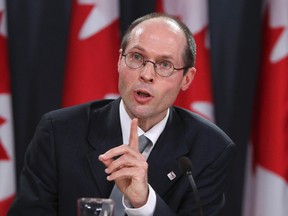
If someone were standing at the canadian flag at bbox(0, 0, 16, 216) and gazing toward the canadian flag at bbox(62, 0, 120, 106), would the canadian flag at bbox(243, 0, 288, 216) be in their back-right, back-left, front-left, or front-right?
front-right

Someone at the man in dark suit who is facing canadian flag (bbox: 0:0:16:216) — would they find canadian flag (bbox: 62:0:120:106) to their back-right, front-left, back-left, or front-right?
front-right

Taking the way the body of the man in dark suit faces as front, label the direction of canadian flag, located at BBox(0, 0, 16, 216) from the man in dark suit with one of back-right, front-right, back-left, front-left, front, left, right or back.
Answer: back-right

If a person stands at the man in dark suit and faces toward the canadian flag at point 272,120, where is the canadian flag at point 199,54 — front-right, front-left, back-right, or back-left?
front-left

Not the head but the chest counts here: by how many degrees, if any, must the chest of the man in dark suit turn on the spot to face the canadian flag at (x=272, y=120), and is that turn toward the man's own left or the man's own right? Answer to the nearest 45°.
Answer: approximately 135° to the man's own left

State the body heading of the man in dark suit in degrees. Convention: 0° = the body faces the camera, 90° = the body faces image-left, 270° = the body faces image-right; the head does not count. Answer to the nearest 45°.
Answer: approximately 0°

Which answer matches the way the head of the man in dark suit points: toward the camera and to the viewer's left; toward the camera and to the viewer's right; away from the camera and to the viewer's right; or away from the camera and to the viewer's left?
toward the camera and to the viewer's left

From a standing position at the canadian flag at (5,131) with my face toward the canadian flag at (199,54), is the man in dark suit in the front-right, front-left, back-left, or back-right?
front-right
